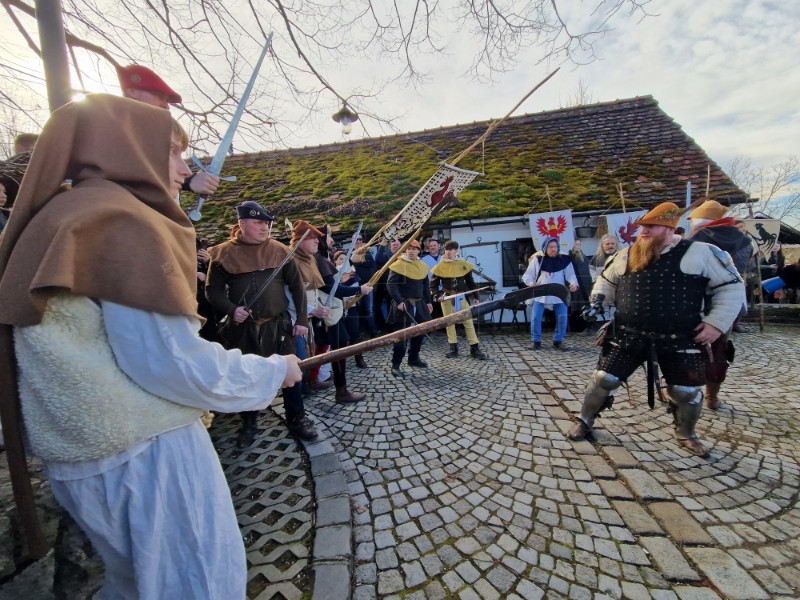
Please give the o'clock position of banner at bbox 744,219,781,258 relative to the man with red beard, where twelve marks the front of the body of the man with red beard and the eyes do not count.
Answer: The banner is roughly at 5 o'clock from the man with red beard.

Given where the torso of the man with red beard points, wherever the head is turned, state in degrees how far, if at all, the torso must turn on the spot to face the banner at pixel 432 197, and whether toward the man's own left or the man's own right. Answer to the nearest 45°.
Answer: approximately 45° to the man's own right

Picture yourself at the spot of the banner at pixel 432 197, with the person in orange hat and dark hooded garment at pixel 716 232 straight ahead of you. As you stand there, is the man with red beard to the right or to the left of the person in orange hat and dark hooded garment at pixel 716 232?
right

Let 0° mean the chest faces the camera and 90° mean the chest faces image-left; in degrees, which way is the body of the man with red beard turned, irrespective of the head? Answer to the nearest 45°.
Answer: approximately 45°

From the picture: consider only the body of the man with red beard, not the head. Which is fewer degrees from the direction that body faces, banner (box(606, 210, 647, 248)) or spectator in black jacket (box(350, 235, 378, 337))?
the spectator in black jacket

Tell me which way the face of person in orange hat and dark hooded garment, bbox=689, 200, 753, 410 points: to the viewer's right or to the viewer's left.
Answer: to the viewer's left

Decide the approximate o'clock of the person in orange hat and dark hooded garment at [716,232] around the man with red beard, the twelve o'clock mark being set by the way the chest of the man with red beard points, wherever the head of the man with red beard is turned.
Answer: The person in orange hat and dark hooded garment is roughly at 5 o'clock from the man with red beard.

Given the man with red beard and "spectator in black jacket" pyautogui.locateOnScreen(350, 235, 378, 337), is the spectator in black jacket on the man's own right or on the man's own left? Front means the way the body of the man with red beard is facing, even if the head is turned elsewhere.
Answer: on the man's own right

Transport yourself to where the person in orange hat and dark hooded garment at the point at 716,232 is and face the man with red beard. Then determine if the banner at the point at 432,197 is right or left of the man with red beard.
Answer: right

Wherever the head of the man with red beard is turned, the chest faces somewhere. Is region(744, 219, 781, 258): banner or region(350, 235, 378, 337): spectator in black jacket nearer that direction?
the spectator in black jacket

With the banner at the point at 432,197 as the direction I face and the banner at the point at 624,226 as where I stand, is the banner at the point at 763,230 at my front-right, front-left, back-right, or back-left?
back-left
